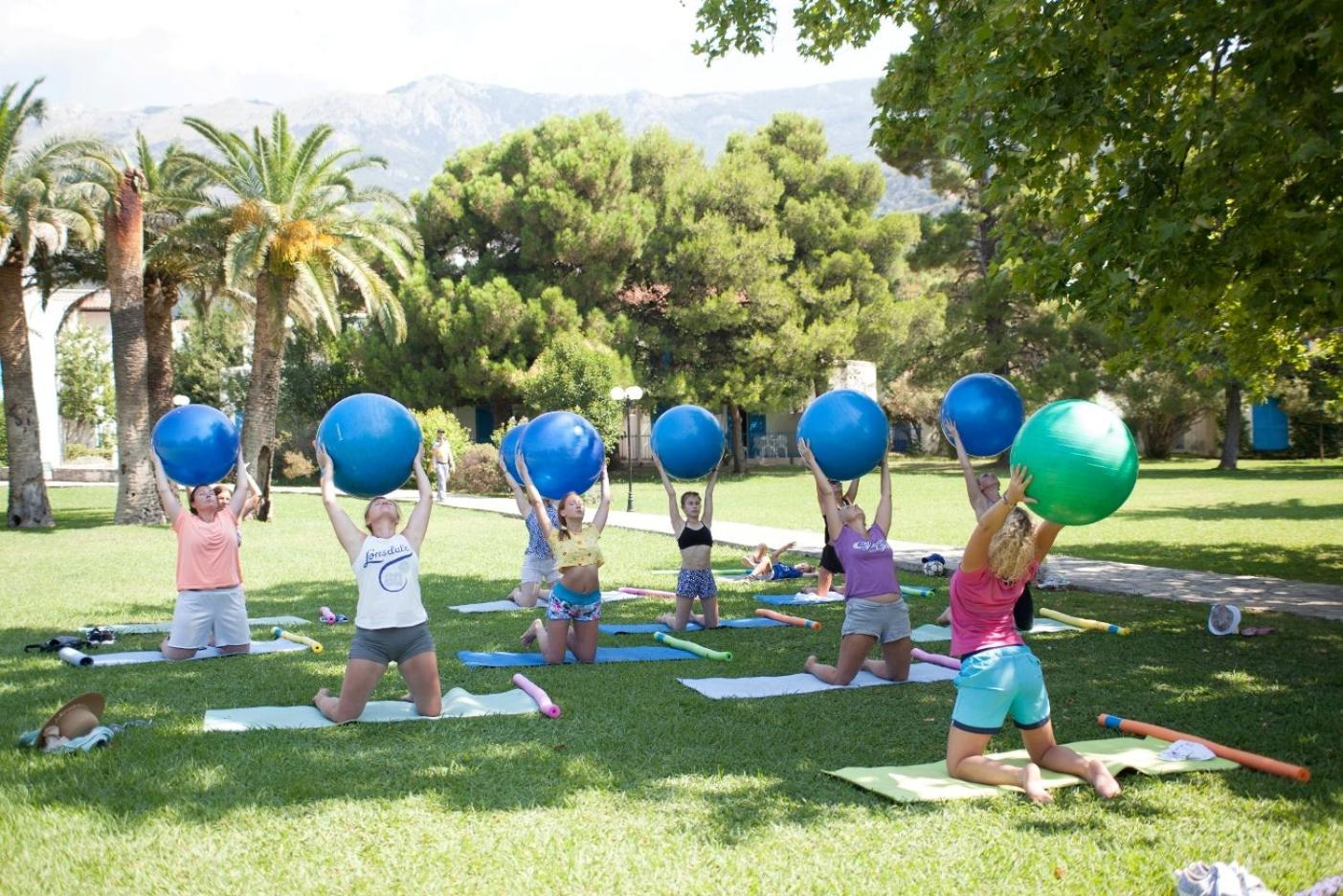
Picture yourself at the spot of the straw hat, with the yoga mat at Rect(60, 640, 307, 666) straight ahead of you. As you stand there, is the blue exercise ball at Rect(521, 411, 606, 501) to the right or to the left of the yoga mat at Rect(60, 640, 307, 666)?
right

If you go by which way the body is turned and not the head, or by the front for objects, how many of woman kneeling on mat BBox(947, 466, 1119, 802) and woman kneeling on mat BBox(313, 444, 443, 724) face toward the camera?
1

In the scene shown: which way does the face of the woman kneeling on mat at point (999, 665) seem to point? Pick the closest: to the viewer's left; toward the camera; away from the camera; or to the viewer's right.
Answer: away from the camera

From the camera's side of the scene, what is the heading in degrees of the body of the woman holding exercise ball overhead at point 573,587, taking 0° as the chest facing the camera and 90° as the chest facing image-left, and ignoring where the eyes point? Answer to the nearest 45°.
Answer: approximately 315°

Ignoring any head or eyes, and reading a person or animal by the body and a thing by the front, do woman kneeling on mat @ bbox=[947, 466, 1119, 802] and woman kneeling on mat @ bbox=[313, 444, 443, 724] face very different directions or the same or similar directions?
very different directions

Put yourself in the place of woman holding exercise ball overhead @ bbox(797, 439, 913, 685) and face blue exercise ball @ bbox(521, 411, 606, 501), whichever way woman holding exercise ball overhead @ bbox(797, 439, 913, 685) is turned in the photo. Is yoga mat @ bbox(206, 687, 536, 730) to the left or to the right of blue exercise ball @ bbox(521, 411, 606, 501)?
left

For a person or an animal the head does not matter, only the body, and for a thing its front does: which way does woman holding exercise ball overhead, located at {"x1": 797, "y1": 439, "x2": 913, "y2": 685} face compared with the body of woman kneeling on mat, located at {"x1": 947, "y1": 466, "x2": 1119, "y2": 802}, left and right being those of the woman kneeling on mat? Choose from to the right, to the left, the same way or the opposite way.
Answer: the opposite way

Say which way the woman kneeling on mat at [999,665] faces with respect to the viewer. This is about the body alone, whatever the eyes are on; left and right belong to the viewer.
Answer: facing away from the viewer and to the left of the viewer

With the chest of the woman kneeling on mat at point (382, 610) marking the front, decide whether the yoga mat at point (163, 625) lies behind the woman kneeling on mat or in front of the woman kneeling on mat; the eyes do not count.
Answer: behind
